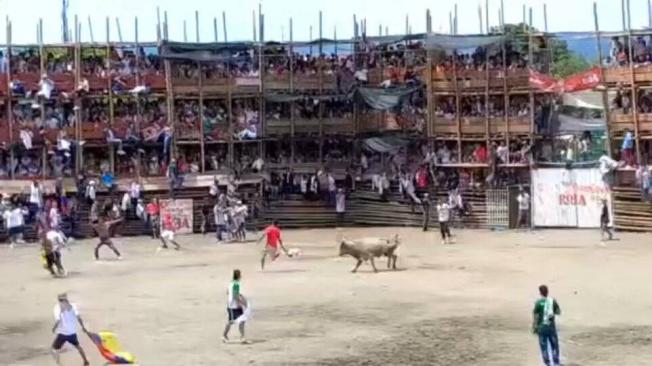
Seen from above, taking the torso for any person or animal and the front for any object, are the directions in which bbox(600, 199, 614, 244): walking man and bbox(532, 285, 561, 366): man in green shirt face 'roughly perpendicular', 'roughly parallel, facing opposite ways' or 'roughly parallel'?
roughly perpendicular

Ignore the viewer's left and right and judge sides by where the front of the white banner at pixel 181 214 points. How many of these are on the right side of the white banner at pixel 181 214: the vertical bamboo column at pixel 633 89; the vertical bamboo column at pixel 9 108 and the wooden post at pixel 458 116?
1

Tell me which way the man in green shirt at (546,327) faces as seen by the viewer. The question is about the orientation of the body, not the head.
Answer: away from the camera

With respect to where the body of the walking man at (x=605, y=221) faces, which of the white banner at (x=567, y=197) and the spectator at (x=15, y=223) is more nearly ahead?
the spectator

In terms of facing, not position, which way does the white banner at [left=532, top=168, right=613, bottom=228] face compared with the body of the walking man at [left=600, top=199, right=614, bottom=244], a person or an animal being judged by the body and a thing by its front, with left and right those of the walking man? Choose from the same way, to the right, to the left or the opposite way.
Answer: to the left

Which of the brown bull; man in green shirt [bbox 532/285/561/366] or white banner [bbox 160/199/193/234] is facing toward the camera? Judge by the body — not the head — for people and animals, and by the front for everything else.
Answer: the white banner

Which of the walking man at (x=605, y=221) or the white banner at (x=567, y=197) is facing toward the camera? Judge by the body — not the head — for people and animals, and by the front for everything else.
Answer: the white banner

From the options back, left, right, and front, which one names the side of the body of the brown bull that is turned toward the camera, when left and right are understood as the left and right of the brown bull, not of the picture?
left

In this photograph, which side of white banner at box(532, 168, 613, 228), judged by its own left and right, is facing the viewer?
front

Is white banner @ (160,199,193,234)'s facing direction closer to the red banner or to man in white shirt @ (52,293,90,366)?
the man in white shirt

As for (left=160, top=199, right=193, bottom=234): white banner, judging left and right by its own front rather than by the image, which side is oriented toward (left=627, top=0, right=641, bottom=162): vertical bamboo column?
left

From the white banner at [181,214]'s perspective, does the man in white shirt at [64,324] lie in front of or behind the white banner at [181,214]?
in front
